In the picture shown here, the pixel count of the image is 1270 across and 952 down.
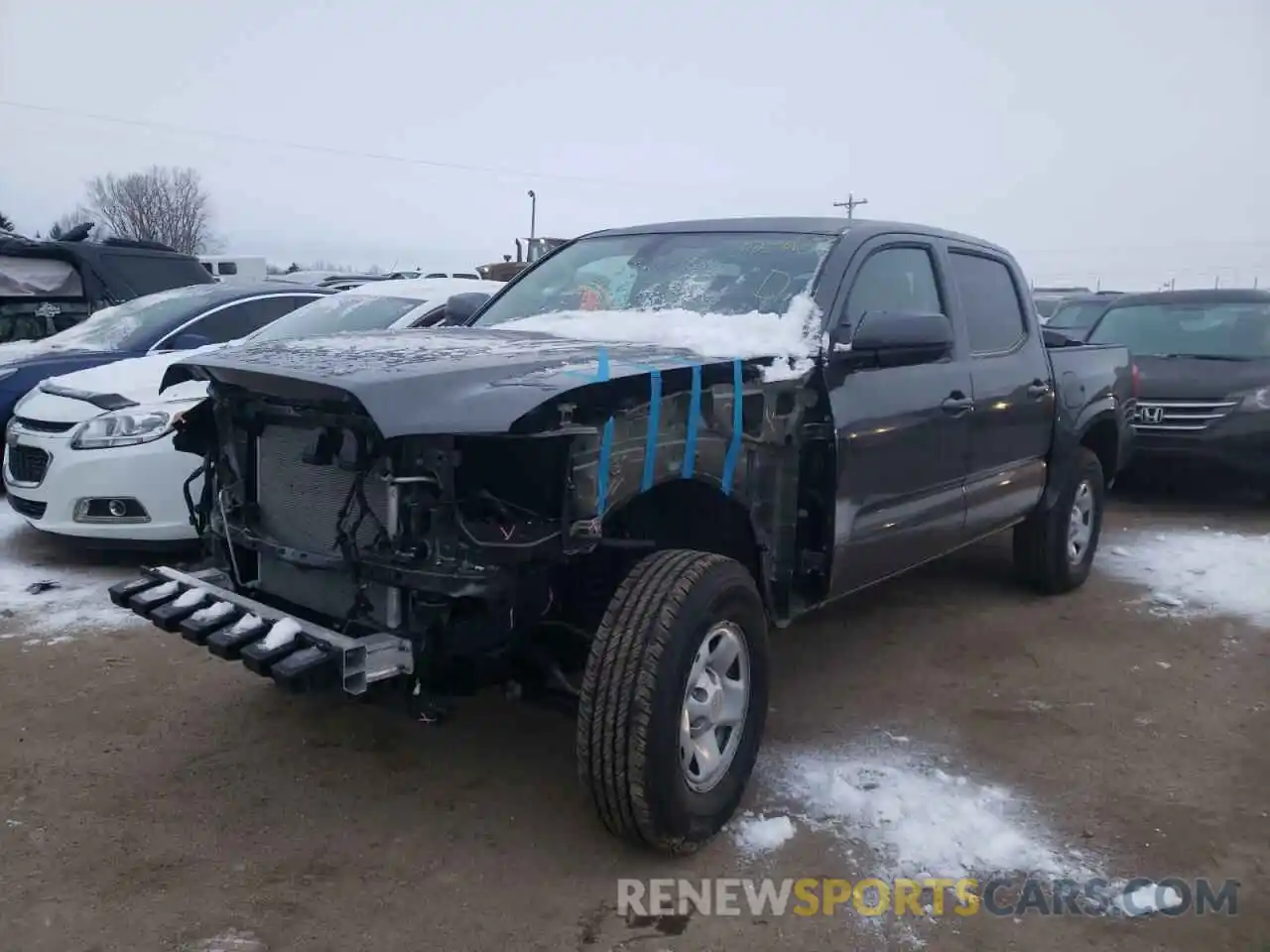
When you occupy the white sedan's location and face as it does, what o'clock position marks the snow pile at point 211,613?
The snow pile is roughly at 10 o'clock from the white sedan.

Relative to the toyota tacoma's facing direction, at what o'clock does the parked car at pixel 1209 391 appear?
The parked car is roughly at 6 o'clock from the toyota tacoma.

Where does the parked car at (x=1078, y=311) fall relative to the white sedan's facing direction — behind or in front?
behind

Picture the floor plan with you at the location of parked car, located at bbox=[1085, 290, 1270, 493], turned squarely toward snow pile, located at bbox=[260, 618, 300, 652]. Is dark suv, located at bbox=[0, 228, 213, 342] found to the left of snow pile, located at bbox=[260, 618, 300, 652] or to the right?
right

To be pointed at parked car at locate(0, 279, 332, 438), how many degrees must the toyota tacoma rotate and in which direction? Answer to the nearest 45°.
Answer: approximately 90° to its right

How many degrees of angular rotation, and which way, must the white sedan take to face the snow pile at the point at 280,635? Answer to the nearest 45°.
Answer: approximately 45° to its left

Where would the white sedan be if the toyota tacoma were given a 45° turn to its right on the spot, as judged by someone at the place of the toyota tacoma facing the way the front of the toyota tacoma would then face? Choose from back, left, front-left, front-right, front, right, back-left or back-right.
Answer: front-right

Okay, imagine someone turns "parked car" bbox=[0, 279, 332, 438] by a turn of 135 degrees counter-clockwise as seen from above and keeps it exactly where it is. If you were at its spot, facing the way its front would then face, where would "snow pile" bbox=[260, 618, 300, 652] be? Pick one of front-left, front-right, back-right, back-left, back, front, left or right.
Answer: right

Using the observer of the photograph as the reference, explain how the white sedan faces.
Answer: facing the viewer and to the left of the viewer

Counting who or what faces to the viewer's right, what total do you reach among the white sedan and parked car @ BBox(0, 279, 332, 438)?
0

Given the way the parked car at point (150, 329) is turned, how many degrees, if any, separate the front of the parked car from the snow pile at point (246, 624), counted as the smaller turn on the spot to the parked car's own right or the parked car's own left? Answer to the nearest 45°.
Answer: approximately 45° to the parked car's own left

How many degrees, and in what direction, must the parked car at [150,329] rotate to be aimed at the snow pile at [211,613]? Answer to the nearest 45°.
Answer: approximately 45° to its left
